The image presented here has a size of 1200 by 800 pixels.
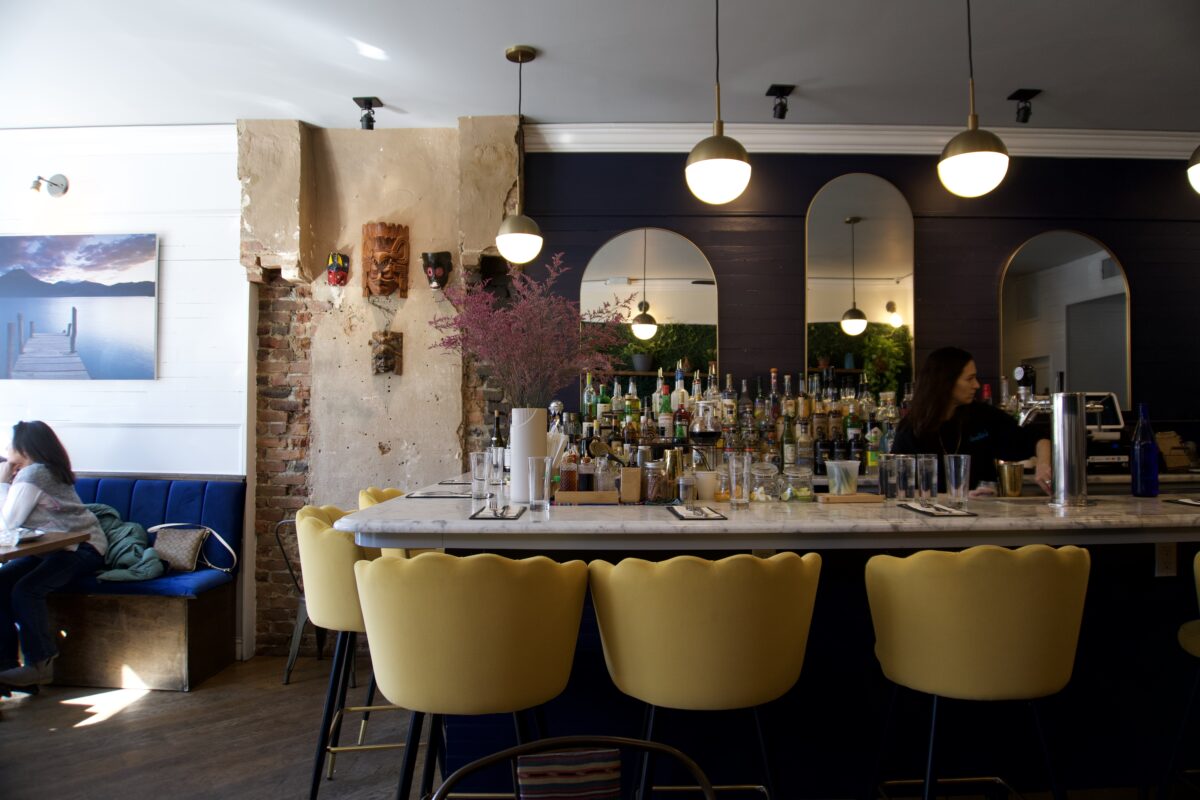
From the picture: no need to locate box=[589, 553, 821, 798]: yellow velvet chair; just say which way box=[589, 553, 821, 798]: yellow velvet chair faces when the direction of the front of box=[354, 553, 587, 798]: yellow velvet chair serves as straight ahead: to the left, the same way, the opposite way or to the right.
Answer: the same way

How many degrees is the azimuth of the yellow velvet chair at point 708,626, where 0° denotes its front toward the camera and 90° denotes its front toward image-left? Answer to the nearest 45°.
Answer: approximately 180°

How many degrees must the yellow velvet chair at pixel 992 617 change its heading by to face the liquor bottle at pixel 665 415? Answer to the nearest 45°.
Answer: approximately 45° to its left

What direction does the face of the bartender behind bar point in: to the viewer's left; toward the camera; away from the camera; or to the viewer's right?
to the viewer's right

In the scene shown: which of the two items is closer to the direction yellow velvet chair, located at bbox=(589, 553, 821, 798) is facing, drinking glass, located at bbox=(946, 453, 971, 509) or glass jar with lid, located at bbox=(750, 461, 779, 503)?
the glass jar with lid

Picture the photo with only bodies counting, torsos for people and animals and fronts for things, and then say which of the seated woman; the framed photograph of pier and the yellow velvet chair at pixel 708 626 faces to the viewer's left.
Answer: the seated woman

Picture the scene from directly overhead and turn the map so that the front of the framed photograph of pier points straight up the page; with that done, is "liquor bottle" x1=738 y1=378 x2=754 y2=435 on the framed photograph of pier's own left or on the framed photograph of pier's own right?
on the framed photograph of pier's own left

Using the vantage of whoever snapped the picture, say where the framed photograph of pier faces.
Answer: facing the viewer

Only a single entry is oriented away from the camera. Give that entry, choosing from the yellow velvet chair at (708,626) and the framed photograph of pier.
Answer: the yellow velvet chair

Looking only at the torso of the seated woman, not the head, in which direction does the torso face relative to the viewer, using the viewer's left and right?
facing to the left of the viewer

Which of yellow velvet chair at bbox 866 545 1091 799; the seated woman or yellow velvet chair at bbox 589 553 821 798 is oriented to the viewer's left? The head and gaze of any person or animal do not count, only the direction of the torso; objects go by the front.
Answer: the seated woman

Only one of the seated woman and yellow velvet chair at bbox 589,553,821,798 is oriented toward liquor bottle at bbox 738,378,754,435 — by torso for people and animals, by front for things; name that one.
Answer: the yellow velvet chair

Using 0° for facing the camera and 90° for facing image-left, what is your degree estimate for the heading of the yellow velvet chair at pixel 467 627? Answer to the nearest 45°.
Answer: approximately 180°

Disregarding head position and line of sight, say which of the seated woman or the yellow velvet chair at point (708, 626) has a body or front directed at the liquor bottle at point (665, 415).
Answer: the yellow velvet chair

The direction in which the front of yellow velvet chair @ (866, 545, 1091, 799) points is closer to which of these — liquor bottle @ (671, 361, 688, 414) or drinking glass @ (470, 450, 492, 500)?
the liquor bottle

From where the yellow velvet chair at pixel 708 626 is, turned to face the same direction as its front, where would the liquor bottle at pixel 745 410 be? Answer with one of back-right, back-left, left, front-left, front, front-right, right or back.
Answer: front

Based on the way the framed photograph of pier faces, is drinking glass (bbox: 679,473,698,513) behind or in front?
in front

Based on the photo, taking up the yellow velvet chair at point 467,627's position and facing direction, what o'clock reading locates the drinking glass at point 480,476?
The drinking glass is roughly at 12 o'clock from the yellow velvet chair.

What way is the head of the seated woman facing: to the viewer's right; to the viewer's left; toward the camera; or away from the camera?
to the viewer's left

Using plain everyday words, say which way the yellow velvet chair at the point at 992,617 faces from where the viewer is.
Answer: facing away from the viewer
